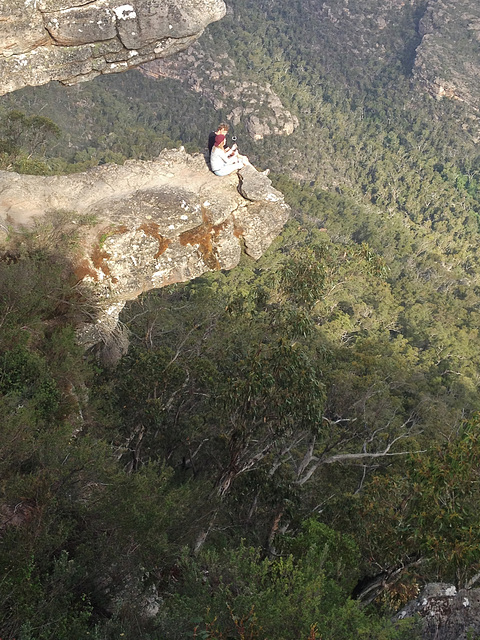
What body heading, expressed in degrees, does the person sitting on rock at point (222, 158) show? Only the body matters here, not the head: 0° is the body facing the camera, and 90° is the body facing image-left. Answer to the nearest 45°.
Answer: approximately 270°
